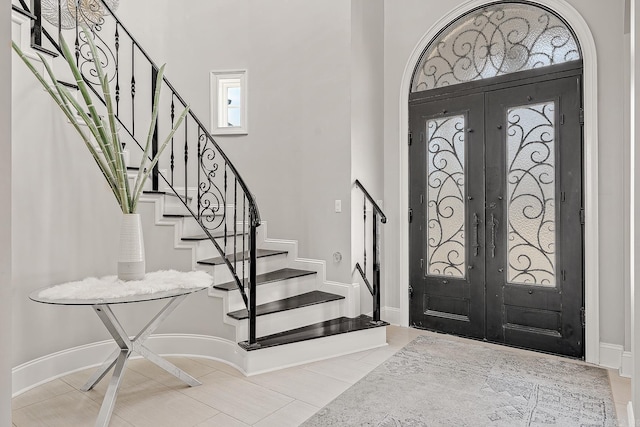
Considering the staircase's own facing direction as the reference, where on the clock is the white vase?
The white vase is roughly at 3 o'clock from the staircase.

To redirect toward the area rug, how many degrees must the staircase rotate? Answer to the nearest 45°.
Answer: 0° — it already faces it

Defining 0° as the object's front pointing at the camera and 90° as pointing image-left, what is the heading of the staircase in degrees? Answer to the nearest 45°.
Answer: approximately 315°

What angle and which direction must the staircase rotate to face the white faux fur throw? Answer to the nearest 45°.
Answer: approximately 90° to its right
